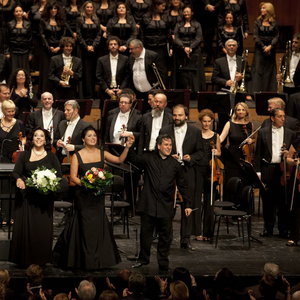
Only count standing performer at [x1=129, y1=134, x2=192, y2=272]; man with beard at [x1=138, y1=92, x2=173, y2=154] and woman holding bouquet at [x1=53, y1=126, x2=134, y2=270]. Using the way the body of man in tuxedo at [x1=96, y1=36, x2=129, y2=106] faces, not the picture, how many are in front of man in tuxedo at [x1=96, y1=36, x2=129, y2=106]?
3

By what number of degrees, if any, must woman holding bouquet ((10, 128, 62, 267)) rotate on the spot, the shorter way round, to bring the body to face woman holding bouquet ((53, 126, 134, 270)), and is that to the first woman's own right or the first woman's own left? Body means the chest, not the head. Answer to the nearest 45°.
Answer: approximately 90° to the first woman's own left

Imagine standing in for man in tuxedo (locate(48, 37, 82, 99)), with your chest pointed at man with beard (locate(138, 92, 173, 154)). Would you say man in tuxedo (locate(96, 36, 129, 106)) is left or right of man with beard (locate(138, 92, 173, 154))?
left

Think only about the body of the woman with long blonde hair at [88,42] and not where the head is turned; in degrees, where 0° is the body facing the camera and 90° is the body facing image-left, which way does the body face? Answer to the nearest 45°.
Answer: approximately 0°

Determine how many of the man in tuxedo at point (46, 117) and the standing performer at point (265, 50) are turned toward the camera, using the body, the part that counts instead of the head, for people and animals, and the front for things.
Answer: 2

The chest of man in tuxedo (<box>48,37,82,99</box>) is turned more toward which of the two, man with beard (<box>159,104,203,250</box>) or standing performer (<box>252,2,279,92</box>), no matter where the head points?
the man with beard

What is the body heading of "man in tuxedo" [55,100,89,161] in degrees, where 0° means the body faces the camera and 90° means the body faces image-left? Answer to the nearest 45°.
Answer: approximately 45°

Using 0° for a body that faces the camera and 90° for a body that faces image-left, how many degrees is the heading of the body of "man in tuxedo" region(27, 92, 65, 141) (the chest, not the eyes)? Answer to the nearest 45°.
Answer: approximately 0°
